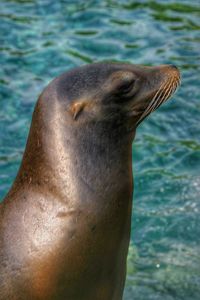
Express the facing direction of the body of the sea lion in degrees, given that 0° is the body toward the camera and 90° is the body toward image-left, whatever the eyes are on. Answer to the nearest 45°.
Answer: approximately 270°
